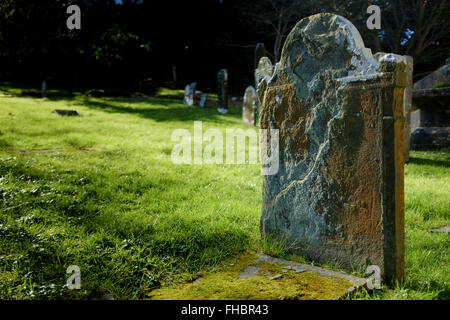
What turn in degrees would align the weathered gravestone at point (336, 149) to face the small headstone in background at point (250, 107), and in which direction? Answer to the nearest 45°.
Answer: approximately 135° to its right

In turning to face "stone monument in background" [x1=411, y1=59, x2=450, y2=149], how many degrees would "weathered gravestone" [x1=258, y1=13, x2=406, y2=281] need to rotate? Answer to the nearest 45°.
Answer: approximately 135° to its right

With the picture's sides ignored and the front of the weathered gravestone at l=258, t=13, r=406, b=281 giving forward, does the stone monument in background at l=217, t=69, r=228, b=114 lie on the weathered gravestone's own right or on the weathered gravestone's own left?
on the weathered gravestone's own right

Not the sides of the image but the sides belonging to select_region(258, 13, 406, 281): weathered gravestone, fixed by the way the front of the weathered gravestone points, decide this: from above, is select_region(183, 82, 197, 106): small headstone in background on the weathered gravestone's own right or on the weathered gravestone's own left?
on the weathered gravestone's own right

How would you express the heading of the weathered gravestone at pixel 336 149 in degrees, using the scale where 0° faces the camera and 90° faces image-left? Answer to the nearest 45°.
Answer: approximately 45°
